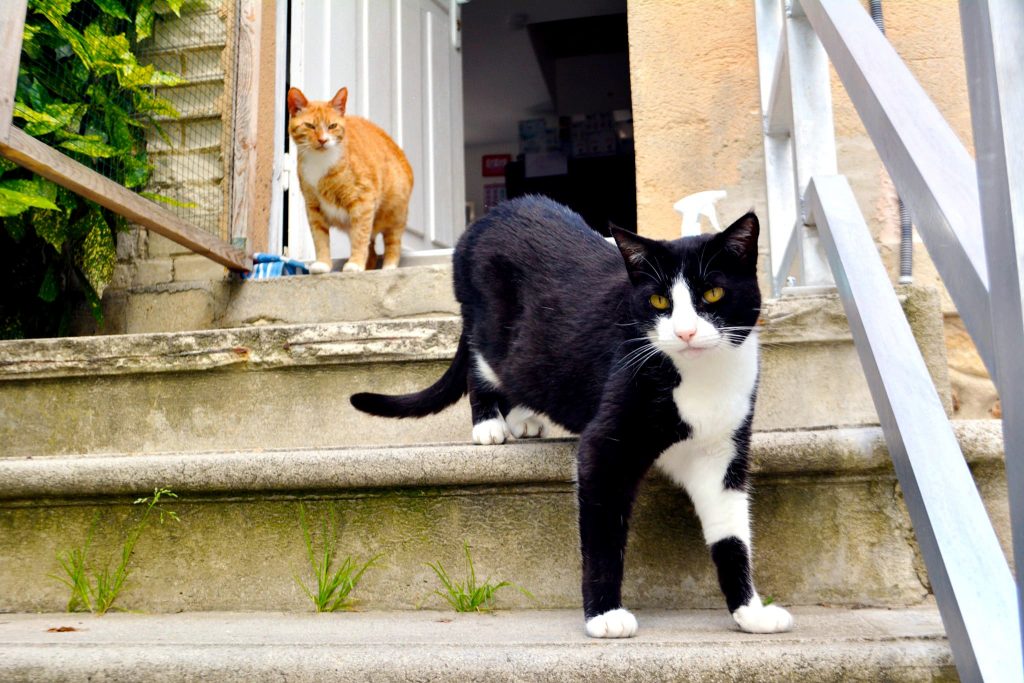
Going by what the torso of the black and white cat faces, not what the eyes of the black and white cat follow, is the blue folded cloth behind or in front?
behind

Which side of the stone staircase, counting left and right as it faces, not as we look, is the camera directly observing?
front

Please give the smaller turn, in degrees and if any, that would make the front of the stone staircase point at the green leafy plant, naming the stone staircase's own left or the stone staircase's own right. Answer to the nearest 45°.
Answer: approximately 135° to the stone staircase's own right

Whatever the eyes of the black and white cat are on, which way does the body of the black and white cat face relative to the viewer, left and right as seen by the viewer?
facing the viewer and to the right of the viewer

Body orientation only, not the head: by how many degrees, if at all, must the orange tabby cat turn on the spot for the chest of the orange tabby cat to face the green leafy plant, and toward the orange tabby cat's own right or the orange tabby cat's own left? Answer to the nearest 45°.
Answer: approximately 45° to the orange tabby cat's own right

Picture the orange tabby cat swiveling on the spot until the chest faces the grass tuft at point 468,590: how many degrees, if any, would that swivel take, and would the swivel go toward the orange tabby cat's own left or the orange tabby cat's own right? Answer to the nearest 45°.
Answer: approximately 45° to the orange tabby cat's own left

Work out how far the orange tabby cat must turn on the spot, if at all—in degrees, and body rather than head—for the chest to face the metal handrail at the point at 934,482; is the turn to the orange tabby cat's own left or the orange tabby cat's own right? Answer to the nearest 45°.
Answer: approximately 45° to the orange tabby cat's own left

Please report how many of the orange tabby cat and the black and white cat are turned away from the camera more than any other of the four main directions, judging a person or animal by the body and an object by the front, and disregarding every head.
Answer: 0

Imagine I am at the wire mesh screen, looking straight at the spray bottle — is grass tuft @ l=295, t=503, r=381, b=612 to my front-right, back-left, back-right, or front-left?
front-right

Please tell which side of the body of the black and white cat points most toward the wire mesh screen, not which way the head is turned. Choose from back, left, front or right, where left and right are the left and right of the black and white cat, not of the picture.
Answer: back

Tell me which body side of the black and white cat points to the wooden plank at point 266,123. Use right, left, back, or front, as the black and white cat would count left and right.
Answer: back
